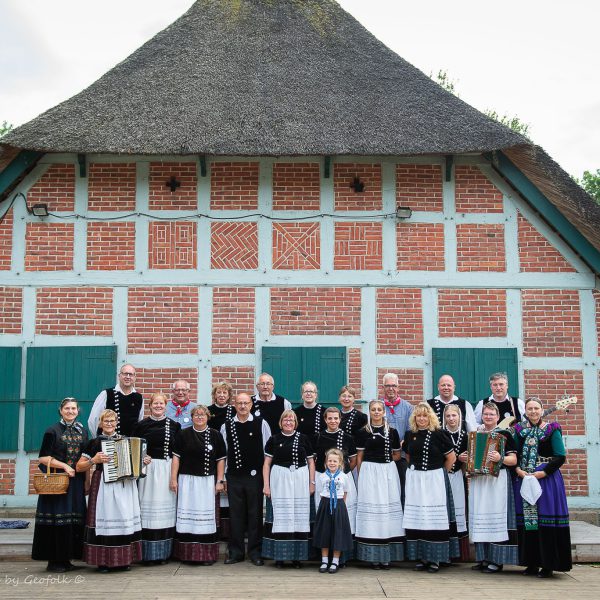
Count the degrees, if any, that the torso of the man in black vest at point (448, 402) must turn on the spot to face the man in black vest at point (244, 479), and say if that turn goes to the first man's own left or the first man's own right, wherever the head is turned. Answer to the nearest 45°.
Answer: approximately 90° to the first man's own right

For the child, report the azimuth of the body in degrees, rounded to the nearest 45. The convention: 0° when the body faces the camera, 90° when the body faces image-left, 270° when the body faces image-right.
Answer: approximately 0°

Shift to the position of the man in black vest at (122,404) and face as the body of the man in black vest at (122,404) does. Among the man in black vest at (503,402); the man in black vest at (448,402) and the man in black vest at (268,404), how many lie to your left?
3

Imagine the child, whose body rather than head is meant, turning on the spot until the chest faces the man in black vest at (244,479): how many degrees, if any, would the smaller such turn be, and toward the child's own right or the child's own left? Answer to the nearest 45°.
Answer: approximately 135° to the child's own right

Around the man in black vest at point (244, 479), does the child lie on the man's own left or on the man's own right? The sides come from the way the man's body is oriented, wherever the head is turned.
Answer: on the man's own left
